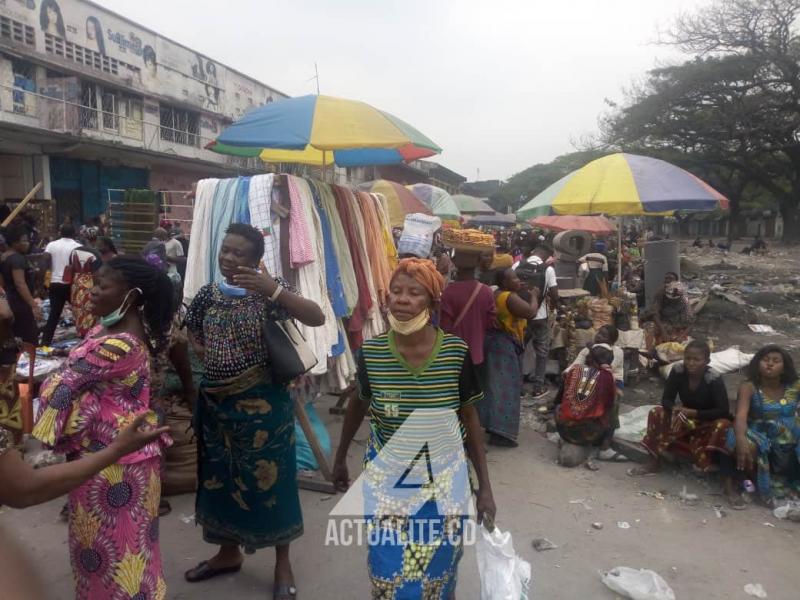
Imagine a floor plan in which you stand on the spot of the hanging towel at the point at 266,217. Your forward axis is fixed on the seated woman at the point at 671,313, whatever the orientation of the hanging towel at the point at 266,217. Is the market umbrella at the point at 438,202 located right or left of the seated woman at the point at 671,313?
left

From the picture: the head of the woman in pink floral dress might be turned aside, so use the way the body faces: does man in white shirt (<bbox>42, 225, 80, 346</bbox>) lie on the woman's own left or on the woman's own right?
on the woman's own right

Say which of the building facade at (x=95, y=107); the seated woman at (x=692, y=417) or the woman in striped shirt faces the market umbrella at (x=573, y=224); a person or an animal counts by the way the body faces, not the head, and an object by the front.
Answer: the building facade

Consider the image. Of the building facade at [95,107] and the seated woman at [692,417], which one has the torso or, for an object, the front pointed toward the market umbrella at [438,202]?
the building facade

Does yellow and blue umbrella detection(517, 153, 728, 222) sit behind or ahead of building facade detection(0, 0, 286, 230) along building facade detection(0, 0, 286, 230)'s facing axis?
ahead

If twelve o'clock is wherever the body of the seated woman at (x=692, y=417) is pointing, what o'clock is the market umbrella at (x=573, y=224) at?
The market umbrella is roughly at 4 o'clock from the seated woman.

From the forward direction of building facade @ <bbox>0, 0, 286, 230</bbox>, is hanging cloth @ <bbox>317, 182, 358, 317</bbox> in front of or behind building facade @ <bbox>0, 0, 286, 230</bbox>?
in front
